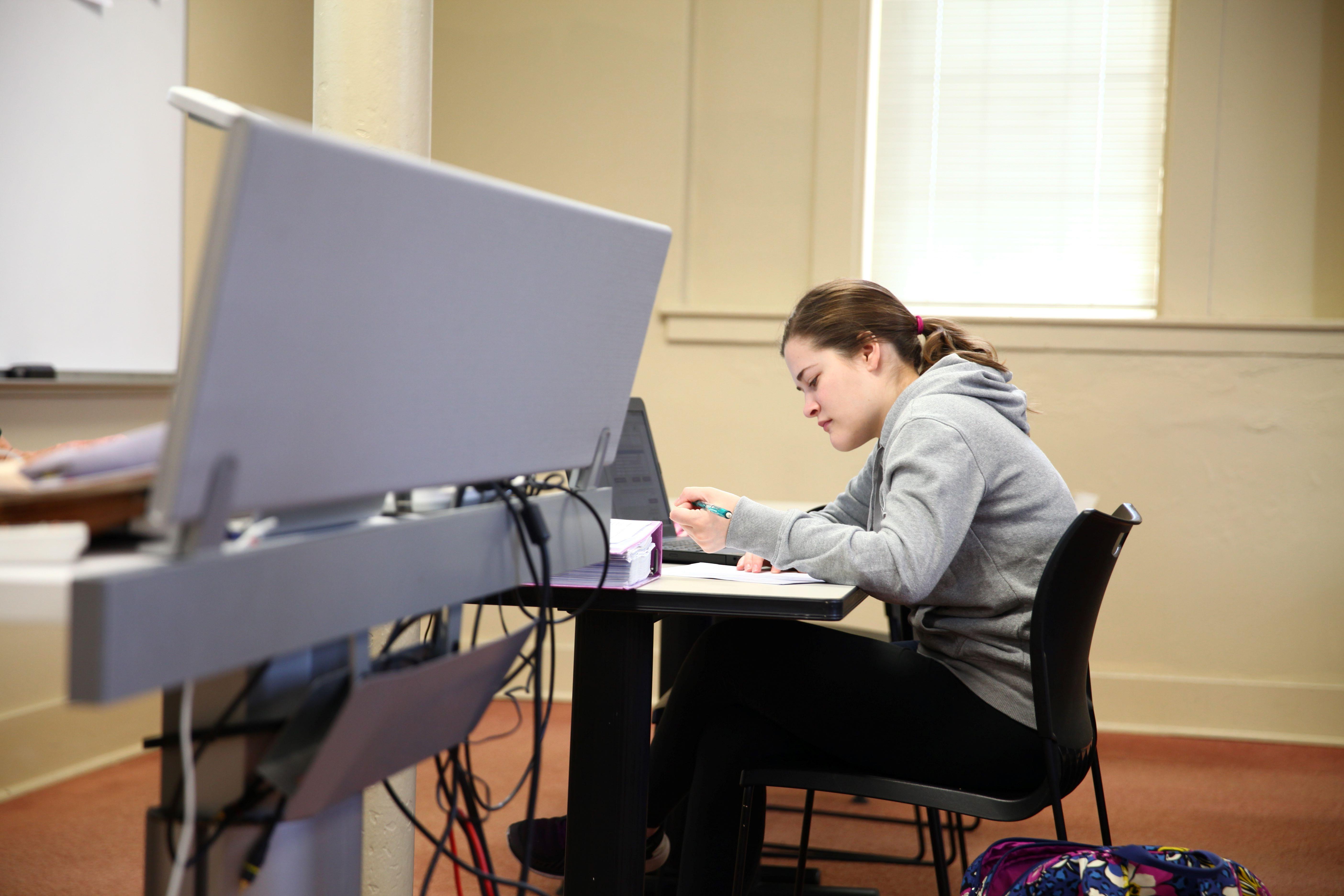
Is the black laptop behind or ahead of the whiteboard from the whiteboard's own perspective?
ahead

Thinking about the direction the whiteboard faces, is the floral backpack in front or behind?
in front

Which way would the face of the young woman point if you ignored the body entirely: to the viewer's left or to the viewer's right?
to the viewer's left

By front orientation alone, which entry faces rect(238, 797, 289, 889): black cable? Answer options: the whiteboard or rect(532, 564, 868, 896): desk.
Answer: the whiteboard

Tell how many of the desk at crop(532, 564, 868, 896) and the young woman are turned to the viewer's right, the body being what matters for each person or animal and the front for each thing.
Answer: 1

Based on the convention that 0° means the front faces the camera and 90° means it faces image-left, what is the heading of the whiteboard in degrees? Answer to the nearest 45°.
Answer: approximately 0°

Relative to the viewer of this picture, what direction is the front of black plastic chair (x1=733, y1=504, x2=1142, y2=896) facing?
facing to the left of the viewer

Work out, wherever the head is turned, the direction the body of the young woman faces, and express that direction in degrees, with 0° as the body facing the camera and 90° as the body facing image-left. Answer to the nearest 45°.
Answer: approximately 90°

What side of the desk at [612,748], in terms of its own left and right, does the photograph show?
right

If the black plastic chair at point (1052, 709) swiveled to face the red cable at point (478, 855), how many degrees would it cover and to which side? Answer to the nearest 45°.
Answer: approximately 45° to its left

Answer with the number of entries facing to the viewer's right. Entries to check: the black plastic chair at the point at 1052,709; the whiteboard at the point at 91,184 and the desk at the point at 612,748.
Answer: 1

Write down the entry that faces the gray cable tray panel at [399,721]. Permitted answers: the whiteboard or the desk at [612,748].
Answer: the whiteboard

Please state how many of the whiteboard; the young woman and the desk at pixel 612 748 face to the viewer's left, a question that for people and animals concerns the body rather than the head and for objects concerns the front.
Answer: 1

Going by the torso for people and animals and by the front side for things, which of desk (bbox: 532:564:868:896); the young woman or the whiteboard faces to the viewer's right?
the desk

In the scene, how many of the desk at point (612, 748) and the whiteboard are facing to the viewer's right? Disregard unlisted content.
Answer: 1
